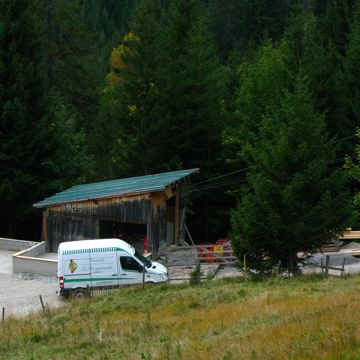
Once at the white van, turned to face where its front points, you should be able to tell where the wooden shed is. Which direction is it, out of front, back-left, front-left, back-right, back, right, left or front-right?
left

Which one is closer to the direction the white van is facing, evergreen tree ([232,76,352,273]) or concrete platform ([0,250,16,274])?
the evergreen tree

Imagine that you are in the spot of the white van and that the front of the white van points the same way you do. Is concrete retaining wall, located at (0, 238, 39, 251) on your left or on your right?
on your left

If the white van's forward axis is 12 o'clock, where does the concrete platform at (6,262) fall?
The concrete platform is roughly at 8 o'clock from the white van.

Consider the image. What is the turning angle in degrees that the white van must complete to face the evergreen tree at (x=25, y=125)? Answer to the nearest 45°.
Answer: approximately 90° to its left

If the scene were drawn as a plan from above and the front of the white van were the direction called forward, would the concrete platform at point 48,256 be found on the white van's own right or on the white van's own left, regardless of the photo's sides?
on the white van's own left

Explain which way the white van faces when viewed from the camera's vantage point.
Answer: facing to the right of the viewer

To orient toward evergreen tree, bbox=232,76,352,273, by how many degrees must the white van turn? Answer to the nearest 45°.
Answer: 0° — it already faces it
